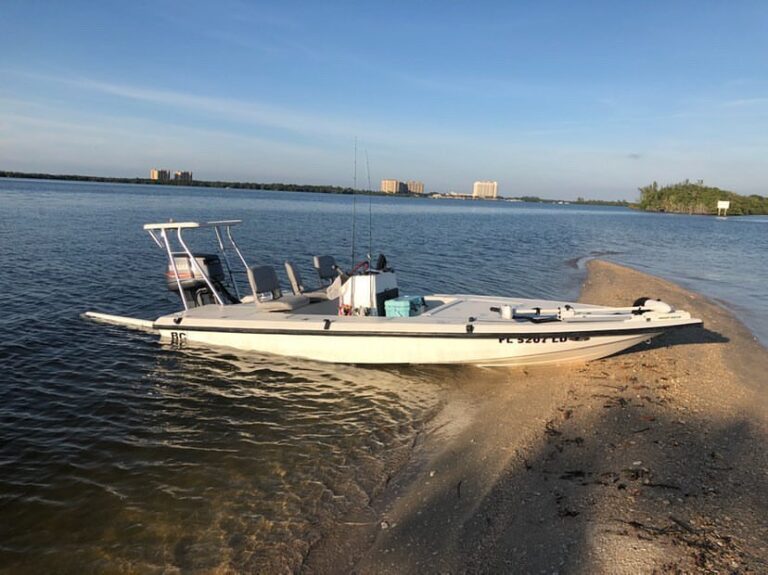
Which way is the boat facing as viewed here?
to the viewer's right
